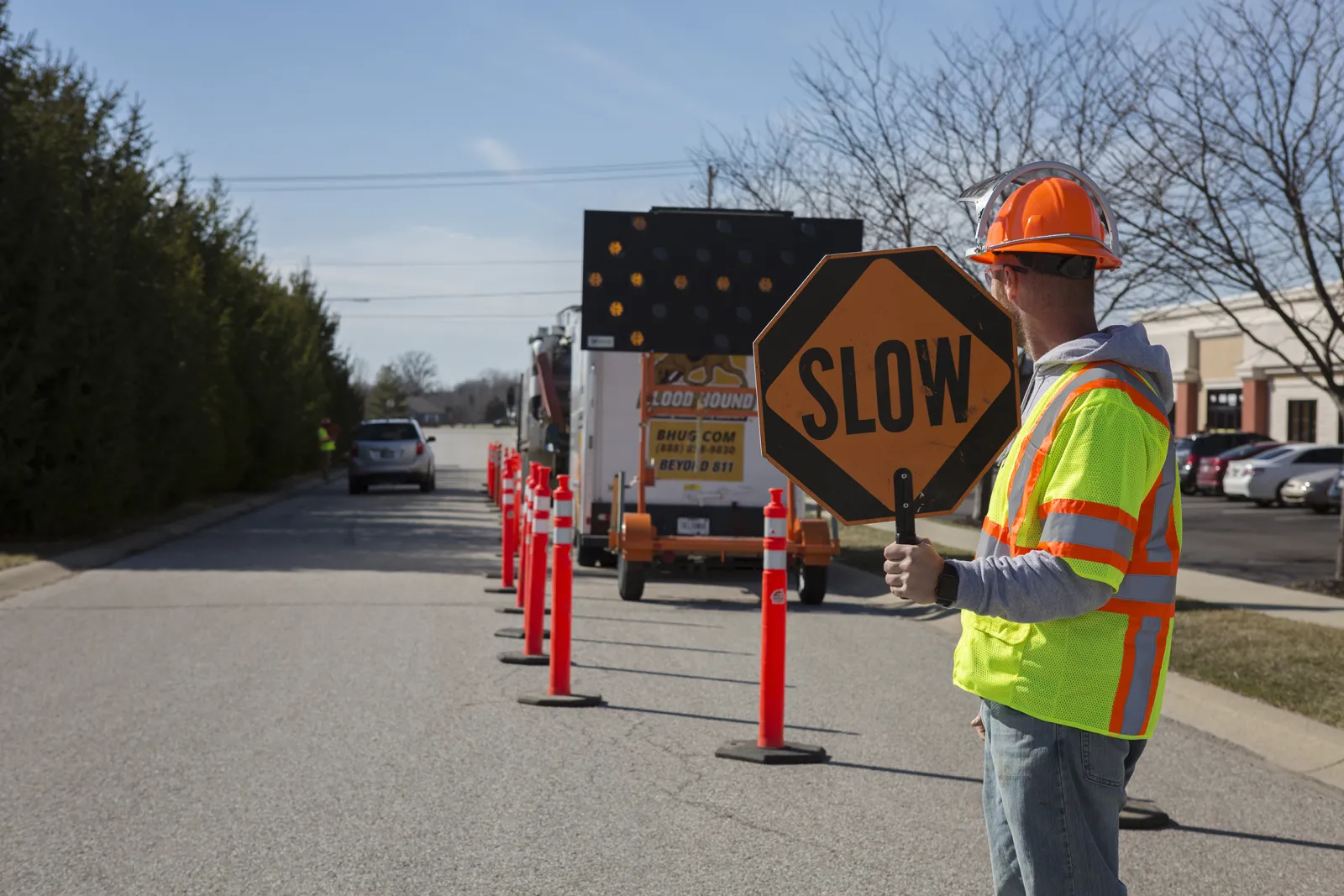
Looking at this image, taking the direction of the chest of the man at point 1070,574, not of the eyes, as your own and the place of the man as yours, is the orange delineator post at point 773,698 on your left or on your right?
on your right

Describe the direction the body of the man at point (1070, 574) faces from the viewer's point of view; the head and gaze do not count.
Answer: to the viewer's left

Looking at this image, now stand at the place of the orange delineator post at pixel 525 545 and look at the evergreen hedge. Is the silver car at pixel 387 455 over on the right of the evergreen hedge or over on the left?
right

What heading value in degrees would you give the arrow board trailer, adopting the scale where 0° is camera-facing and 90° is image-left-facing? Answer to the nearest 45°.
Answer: approximately 180°

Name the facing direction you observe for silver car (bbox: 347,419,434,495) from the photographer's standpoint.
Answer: facing away from the viewer

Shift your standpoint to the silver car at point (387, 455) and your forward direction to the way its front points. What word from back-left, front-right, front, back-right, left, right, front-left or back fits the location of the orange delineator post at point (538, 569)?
back

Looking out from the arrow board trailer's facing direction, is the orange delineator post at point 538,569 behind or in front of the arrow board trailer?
behind

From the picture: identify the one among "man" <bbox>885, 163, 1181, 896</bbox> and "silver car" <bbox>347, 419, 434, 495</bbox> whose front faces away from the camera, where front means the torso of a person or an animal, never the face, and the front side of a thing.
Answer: the silver car
